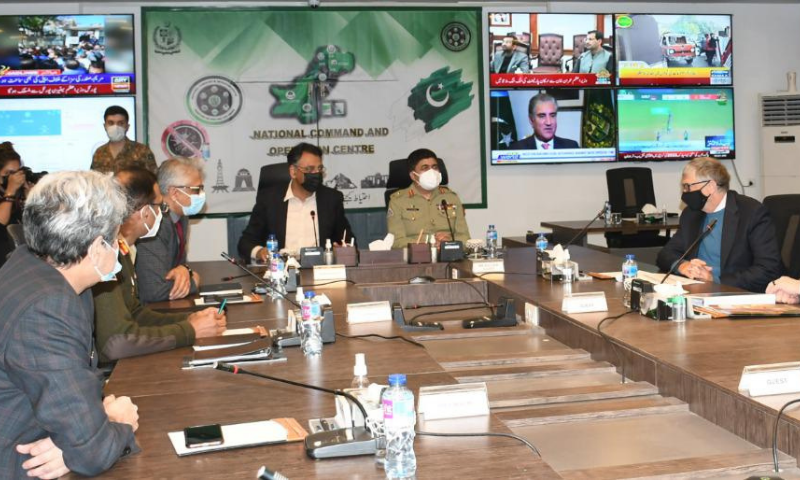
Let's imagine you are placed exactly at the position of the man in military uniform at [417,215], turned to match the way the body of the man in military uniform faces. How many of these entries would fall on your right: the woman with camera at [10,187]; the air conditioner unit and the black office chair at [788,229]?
1

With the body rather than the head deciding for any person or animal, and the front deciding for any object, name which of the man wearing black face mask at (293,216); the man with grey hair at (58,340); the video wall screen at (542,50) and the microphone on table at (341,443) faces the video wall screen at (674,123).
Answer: the man with grey hair

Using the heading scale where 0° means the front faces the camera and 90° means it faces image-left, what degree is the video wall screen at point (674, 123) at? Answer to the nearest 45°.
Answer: approximately 0°

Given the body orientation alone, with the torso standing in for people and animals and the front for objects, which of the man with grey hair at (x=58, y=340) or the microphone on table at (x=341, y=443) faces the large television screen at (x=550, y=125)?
the man with grey hair

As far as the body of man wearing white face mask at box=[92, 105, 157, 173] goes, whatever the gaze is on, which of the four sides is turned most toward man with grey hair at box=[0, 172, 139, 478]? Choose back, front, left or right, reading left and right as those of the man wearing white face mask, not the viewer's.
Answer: front

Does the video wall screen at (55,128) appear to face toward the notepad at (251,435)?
yes

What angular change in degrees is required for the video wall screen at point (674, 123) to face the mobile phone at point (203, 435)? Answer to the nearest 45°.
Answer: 0° — it already faces it

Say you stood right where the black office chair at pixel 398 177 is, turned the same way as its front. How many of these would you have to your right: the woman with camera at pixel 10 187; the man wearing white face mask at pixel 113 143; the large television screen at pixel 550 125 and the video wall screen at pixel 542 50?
2

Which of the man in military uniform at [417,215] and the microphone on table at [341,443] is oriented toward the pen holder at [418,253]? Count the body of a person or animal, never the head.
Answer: the man in military uniform

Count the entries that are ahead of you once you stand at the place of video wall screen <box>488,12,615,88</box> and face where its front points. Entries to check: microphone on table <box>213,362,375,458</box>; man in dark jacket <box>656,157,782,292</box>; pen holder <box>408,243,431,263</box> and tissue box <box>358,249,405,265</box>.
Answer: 4

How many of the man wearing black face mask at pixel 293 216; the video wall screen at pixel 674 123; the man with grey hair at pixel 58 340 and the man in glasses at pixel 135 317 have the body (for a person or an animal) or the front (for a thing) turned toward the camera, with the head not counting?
2

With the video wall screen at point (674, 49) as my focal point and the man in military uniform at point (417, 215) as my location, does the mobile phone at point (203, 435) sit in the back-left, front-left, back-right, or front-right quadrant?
back-right

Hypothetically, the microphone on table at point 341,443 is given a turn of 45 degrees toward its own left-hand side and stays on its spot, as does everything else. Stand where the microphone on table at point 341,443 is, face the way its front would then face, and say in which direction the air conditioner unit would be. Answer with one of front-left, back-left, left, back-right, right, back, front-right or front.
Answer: back

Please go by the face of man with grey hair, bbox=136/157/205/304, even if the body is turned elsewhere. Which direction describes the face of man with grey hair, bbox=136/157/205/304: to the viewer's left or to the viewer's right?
to the viewer's right

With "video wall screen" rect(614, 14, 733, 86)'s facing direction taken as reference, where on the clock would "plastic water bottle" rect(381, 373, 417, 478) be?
The plastic water bottle is roughly at 12 o'clock from the video wall screen.

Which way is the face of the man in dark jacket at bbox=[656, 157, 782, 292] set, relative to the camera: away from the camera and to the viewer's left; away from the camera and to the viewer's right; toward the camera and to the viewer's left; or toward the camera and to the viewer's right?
toward the camera and to the viewer's left
